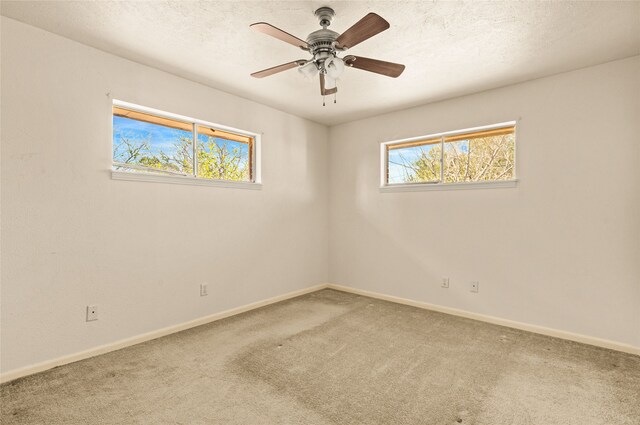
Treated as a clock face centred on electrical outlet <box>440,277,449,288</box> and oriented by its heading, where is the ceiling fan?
The ceiling fan is roughly at 11 o'clock from the electrical outlet.

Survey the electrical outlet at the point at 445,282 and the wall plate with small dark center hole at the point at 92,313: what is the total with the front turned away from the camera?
0

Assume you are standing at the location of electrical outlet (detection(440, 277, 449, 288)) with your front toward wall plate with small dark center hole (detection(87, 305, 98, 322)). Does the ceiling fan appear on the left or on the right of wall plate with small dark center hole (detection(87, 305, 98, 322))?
left

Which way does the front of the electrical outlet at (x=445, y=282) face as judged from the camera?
facing the viewer and to the left of the viewer

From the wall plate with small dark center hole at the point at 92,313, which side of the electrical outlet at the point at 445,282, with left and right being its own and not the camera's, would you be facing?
front

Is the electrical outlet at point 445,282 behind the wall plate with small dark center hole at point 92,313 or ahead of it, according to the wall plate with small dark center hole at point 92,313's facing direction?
ahead

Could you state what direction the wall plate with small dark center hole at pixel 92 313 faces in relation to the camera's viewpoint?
facing the viewer and to the right of the viewer

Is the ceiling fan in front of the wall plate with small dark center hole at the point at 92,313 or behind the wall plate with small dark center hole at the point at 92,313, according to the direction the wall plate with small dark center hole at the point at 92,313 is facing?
in front
